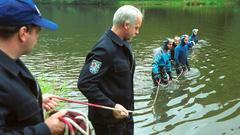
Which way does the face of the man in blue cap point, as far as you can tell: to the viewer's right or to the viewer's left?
to the viewer's right

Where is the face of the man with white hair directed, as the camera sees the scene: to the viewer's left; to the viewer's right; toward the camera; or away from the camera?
to the viewer's right

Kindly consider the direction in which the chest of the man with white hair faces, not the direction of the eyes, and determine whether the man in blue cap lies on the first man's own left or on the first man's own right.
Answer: on the first man's own right

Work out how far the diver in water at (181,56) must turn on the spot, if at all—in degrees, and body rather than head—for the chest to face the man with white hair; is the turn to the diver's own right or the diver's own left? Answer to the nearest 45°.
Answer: approximately 45° to the diver's own right

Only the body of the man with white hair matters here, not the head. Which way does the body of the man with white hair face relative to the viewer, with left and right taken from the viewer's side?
facing to the right of the viewer

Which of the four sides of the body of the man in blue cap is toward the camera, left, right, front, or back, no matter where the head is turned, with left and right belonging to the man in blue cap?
right

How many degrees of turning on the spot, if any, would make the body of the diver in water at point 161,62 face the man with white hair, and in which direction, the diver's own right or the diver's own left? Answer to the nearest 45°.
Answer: approximately 45° to the diver's own right

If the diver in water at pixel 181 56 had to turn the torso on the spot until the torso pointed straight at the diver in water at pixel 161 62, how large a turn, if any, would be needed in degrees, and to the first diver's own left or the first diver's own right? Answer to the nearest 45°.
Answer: approximately 45° to the first diver's own right

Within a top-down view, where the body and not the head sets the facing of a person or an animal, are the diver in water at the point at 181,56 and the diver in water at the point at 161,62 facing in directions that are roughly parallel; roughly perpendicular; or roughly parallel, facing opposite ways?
roughly parallel

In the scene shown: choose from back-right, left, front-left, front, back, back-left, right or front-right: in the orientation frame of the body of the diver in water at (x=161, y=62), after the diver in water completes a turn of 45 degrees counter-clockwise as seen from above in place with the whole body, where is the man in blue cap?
right

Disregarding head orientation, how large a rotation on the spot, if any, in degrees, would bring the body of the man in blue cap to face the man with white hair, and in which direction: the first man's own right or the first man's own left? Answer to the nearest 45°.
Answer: approximately 45° to the first man's own left

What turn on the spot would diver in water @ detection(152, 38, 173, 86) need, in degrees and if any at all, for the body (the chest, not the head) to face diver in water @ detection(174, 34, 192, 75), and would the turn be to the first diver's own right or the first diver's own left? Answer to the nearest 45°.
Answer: approximately 135° to the first diver's own left
